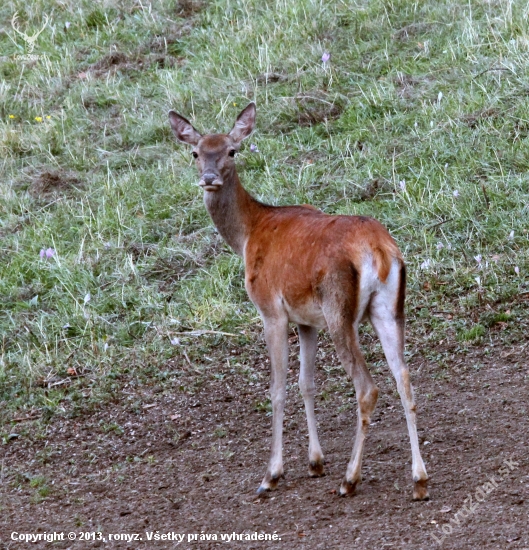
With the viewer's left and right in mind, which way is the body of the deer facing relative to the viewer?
facing away from the viewer and to the left of the viewer

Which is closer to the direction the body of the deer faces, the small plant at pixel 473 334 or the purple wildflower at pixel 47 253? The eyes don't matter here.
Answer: the purple wildflower

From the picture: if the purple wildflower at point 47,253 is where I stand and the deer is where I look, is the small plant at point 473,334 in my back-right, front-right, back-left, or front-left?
front-left

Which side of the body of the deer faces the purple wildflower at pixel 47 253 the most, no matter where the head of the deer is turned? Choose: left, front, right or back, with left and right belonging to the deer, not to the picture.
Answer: front

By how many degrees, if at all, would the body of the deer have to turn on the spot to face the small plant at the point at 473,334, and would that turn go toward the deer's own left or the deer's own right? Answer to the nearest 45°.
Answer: approximately 90° to the deer's own right

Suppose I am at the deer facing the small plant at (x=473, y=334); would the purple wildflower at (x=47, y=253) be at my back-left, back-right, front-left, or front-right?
front-left

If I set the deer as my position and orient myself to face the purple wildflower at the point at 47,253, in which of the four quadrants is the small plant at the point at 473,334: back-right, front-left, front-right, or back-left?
front-right
